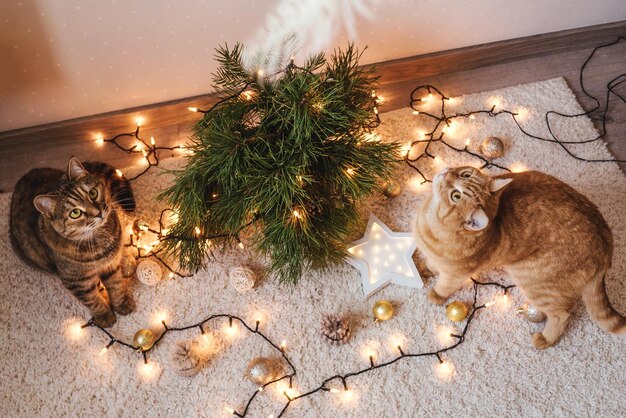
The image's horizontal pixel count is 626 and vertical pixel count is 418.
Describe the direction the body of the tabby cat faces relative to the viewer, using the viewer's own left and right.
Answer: facing the viewer and to the right of the viewer

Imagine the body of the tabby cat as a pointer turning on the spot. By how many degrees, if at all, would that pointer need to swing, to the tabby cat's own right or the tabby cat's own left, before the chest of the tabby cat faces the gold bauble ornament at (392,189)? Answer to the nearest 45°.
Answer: approximately 45° to the tabby cat's own left

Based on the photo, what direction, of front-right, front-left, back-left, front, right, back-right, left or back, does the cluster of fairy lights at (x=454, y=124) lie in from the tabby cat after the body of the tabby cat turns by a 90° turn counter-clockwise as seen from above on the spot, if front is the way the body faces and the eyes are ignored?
front-right

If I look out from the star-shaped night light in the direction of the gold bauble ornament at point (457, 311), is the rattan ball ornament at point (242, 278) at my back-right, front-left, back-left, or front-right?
back-right
